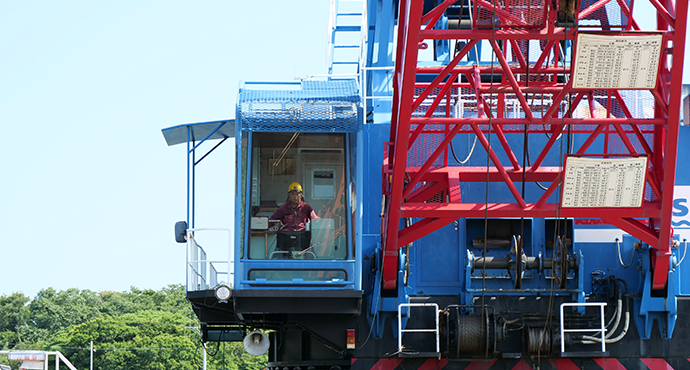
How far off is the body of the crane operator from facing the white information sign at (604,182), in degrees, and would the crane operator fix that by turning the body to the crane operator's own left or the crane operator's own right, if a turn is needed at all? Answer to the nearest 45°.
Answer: approximately 90° to the crane operator's own left

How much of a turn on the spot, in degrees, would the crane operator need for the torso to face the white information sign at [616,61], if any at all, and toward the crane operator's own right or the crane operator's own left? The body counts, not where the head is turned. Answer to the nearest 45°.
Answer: approximately 90° to the crane operator's own left

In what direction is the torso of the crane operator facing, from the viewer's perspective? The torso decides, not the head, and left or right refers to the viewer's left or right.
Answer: facing the viewer

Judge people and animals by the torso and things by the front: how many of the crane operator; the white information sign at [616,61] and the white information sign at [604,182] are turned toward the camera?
3

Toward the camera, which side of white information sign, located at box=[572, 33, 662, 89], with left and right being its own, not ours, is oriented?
front

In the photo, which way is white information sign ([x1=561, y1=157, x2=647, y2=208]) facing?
toward the camera

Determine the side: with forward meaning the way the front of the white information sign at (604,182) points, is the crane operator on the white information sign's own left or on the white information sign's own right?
on the white information sign's own right
